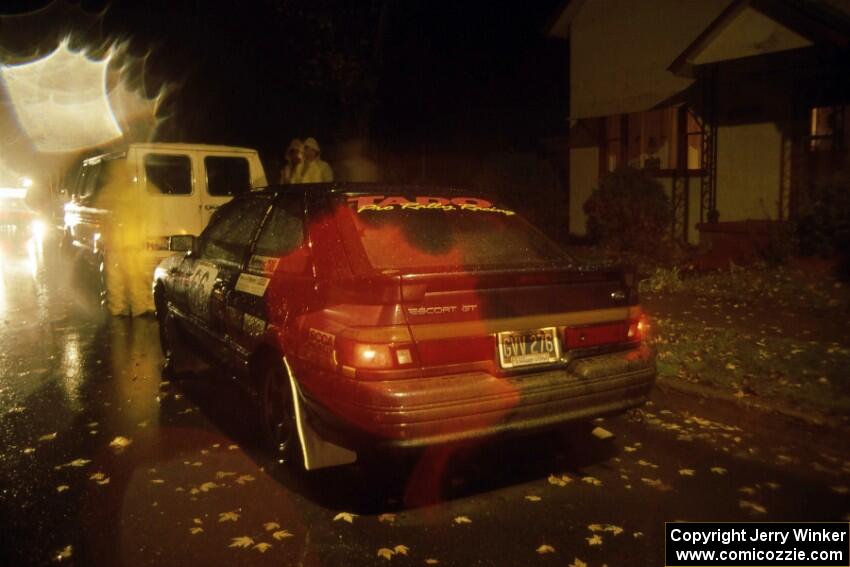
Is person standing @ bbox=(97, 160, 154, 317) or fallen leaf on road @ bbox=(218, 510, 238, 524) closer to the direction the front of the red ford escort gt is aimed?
the person standing

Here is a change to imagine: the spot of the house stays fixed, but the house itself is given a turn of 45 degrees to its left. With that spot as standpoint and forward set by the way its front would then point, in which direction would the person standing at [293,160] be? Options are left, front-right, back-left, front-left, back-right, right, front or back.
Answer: front-right

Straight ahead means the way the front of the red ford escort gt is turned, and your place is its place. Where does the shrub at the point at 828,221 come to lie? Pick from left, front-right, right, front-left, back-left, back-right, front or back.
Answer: right

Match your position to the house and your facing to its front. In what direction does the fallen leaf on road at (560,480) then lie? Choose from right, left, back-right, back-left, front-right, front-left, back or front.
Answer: front-left

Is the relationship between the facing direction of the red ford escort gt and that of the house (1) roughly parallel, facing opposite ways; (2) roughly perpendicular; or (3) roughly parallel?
roughly perpendicular

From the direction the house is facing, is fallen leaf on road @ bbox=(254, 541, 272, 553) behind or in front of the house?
in front

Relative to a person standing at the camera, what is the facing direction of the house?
facing the viewer and to the left of the viewer

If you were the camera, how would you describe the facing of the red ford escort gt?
facing away from the viewer and to the left of the viewer

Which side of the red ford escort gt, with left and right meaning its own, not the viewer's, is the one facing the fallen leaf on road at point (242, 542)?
back

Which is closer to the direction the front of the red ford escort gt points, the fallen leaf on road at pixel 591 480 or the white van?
the white van

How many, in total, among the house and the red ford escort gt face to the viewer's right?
0

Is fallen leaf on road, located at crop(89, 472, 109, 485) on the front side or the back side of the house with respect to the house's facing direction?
on the front side

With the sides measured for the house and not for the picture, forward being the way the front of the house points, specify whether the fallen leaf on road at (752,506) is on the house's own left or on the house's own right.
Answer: on the house's own left
